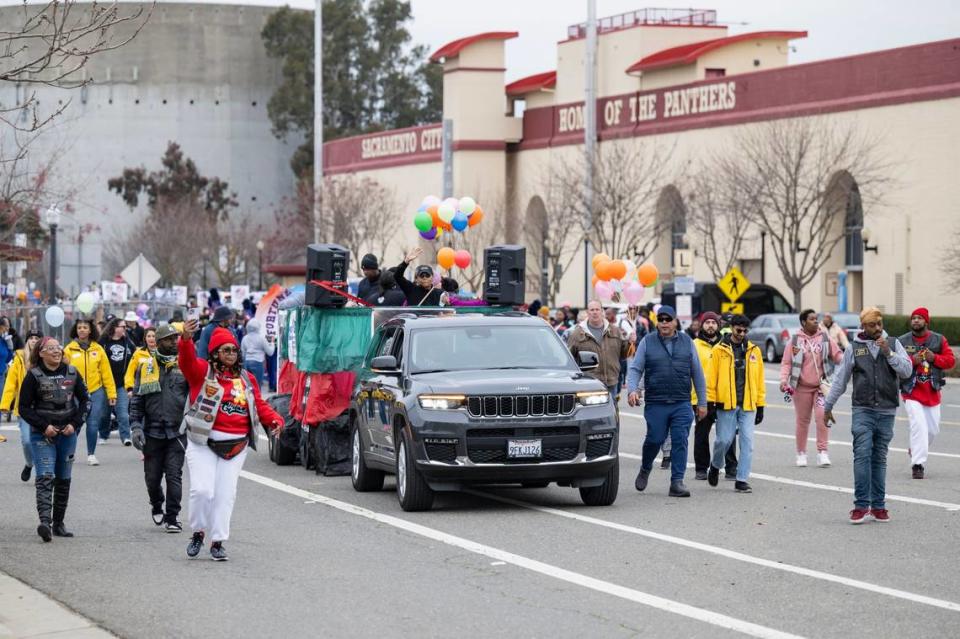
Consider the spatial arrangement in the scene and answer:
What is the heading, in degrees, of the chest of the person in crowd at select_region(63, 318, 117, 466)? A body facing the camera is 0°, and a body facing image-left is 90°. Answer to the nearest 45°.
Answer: approximately 0°

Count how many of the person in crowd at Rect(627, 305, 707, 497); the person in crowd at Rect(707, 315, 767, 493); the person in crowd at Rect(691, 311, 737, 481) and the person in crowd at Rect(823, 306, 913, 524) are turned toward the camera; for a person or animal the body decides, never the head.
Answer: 4

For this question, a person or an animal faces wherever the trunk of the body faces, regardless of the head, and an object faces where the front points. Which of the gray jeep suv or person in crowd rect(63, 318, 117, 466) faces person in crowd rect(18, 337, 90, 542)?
person in crowd rect(63, 318, 117, 466)

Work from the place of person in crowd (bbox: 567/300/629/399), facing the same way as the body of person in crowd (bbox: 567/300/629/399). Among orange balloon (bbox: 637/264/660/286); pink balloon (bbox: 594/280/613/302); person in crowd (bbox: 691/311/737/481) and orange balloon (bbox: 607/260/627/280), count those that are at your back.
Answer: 3

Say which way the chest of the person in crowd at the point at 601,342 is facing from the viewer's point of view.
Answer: toward the camera

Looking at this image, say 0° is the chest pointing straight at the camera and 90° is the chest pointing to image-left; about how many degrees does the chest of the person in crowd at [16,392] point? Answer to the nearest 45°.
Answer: approximately 315°

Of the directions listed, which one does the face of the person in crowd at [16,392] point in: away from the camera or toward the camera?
toward the camera

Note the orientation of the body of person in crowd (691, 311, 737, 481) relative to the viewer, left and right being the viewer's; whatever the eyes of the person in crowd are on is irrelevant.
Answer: facing the viewer

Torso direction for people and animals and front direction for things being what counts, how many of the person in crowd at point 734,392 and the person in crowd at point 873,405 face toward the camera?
2

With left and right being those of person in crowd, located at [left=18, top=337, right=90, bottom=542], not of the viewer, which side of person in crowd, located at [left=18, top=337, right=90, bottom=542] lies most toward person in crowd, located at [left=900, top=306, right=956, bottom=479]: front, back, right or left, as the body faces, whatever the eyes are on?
left

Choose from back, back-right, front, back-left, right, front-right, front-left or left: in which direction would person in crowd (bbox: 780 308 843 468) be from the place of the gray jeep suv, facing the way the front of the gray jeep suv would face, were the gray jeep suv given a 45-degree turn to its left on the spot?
front-left
